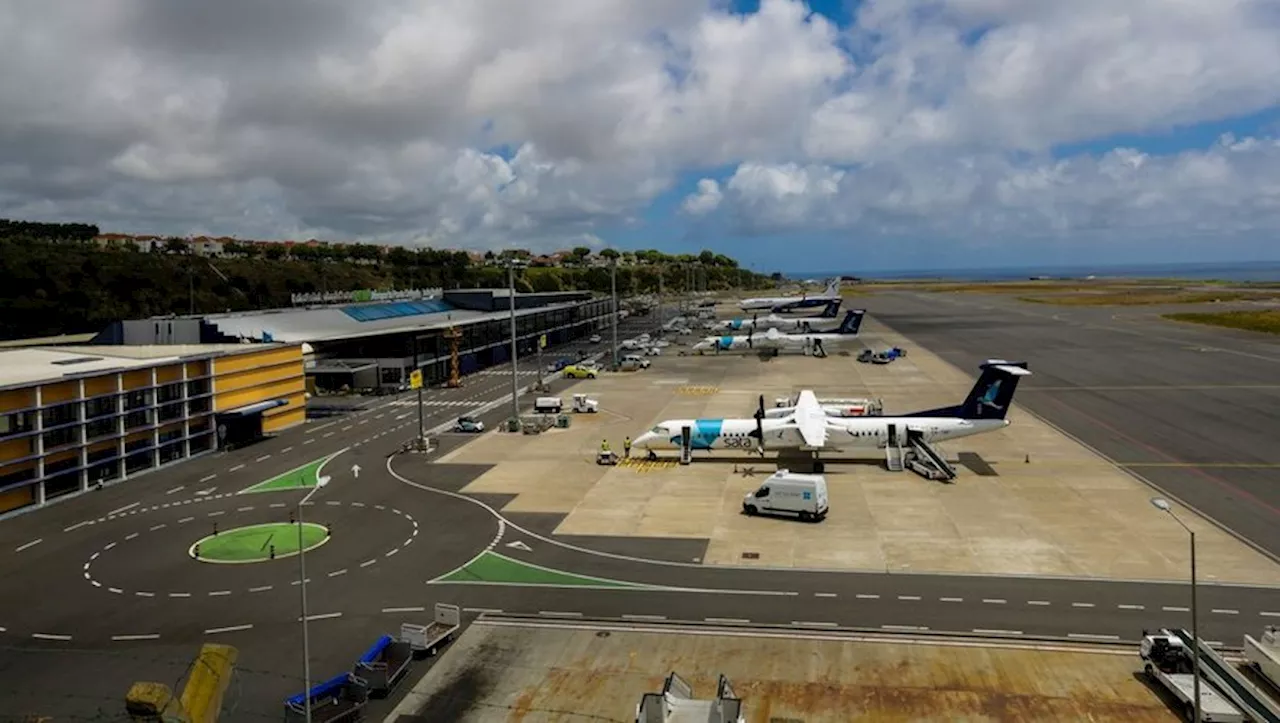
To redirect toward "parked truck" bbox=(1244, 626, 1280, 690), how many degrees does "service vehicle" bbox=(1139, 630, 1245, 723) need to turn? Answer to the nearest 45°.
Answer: approximately 90° to its right

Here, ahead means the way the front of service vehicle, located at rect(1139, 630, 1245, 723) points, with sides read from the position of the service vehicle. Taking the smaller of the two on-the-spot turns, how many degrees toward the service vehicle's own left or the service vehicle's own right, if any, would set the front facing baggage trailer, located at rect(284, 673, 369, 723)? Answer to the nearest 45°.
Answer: approximately 90° to the service vehicle's own left

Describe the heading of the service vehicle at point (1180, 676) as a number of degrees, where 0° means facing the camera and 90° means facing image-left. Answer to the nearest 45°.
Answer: approximately 135°

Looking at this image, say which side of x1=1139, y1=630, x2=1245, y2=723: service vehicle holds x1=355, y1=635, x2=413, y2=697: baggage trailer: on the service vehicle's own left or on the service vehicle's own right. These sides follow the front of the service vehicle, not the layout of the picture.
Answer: on the service vehicle's own left

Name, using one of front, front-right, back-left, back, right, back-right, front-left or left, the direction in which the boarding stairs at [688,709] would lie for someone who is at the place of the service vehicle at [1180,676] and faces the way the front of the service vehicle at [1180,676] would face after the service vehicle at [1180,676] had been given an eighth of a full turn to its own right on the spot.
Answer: back-left
